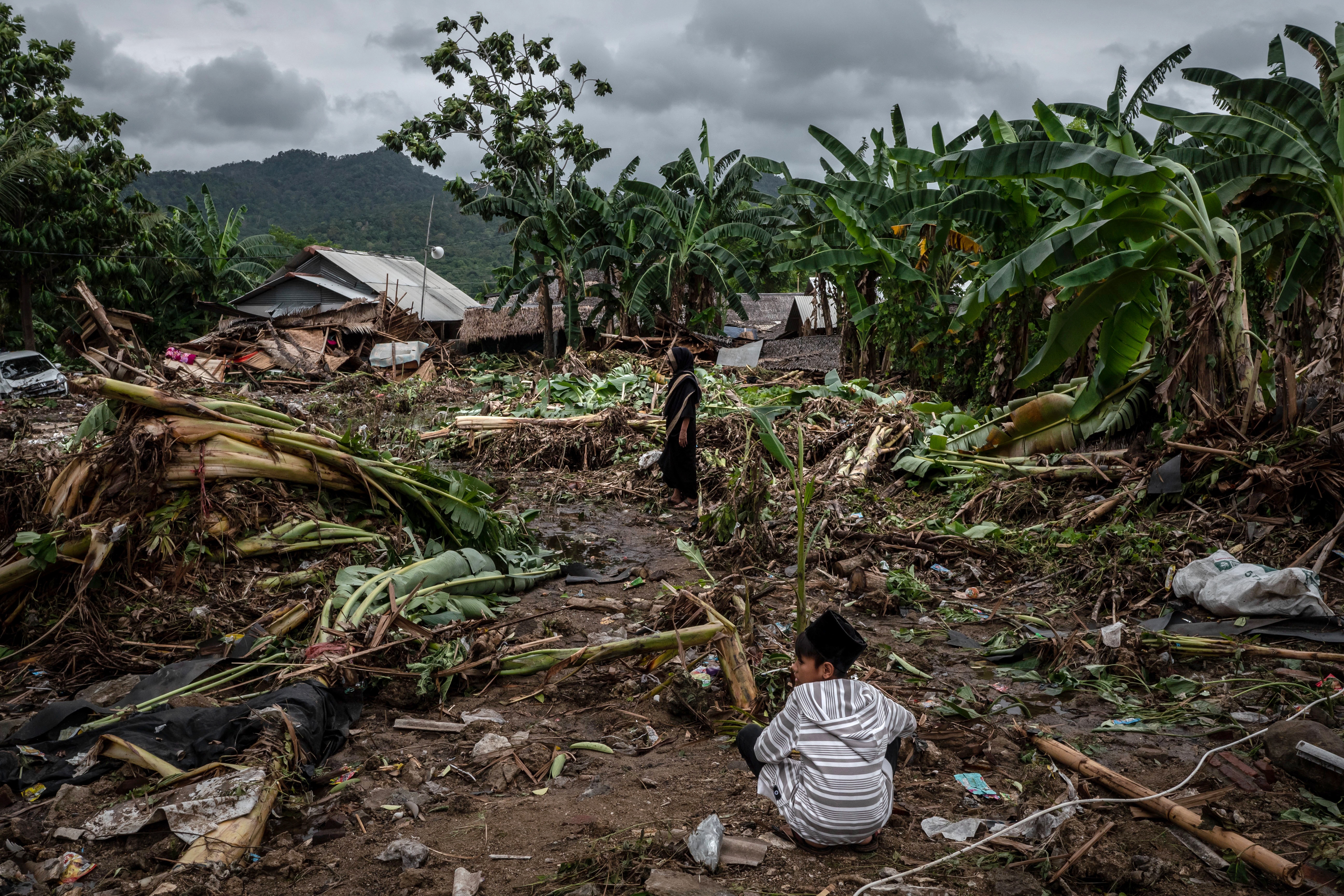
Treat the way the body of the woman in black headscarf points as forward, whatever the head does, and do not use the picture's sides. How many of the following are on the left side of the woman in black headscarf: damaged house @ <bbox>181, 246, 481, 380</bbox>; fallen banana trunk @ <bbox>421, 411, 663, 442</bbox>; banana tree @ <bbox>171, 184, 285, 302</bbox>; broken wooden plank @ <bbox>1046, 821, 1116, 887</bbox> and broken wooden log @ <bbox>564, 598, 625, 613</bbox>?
2

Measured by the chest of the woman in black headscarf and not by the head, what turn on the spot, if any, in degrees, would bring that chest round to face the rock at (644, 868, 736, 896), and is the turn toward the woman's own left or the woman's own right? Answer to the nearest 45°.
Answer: approximately 90° to the woman's own left

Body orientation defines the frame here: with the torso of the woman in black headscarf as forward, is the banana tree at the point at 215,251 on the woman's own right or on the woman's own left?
on the woman's own right

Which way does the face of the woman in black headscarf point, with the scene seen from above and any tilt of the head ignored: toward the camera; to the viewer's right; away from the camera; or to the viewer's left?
to the viewer's left

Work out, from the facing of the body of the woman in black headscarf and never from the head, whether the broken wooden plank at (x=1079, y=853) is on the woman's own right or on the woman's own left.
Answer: on the woman's own left

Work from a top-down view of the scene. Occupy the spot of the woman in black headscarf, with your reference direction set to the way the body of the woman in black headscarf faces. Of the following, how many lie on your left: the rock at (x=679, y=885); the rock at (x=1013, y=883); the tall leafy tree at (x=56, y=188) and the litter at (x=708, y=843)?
3

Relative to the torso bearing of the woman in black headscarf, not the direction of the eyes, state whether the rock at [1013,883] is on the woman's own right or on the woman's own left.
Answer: on the woman's own left

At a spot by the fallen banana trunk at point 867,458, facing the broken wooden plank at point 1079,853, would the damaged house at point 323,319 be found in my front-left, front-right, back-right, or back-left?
back-right

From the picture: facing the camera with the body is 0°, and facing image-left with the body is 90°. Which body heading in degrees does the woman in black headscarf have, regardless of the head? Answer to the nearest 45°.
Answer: approximately 90°

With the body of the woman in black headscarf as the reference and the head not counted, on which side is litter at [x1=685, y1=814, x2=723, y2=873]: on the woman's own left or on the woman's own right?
on the woman's own left

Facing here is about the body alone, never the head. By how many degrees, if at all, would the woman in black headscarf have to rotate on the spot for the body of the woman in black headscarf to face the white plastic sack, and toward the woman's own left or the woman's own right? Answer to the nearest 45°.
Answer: approximately 135° to the woman's own left
